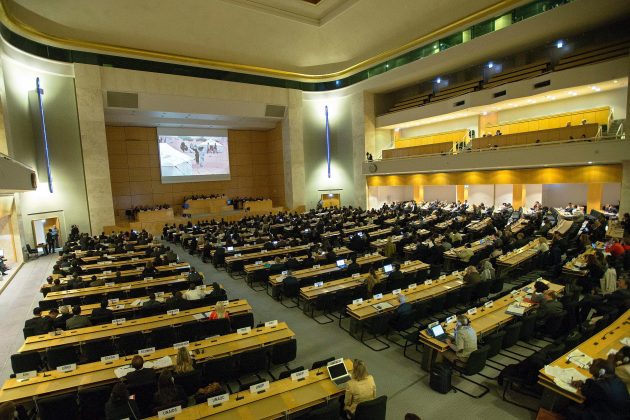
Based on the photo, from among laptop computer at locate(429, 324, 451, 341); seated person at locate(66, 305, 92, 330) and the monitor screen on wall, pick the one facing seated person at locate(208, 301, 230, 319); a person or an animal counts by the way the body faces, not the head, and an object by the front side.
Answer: the monitor screen on wall

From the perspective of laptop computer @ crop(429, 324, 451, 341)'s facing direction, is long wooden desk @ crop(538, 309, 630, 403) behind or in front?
in front

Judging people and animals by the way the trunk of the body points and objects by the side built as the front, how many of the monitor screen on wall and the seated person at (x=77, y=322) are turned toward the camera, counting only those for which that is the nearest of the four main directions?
1

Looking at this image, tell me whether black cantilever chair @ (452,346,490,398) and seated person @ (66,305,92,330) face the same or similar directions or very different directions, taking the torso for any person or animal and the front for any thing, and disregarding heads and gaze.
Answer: same or similar directions

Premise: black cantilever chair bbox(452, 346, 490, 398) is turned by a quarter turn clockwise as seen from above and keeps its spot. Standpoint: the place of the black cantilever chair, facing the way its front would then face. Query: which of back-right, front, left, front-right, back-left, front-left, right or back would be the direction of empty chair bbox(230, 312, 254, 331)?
back-left

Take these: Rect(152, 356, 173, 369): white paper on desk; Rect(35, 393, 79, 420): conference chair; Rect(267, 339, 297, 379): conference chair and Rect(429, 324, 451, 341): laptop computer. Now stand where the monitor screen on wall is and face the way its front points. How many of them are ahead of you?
4

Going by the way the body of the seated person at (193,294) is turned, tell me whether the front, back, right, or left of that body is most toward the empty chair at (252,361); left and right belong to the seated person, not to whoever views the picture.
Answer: back

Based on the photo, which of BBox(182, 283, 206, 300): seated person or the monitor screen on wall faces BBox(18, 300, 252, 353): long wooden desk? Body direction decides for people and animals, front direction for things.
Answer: the monitor screen on wall

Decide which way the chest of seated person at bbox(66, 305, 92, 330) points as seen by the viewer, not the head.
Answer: away from the camera

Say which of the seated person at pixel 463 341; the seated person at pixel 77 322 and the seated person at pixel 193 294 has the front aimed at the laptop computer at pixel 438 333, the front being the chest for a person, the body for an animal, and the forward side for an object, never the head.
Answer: the seated person at pixel 463 341

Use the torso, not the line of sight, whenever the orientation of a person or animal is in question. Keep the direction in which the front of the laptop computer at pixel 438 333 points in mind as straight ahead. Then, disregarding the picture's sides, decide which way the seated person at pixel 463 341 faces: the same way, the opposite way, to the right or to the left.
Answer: the opposite way

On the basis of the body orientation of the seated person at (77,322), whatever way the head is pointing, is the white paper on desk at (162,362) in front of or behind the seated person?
behind

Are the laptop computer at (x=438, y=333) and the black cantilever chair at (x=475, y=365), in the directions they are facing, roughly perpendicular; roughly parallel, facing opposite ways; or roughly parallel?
roughly parallel, facing opposite ways

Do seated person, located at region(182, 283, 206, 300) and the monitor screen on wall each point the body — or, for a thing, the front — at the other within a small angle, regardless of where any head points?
yes

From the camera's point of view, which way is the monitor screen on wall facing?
toward the camera

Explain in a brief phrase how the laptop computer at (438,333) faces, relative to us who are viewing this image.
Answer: facing the viewer and to the right of the viewer

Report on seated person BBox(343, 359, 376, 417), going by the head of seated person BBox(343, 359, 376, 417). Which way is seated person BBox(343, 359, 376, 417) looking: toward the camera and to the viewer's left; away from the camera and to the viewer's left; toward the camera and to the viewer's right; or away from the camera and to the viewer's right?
away from the camera and to the viewer's left

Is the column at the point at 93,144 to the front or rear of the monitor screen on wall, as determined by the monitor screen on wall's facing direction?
to the front

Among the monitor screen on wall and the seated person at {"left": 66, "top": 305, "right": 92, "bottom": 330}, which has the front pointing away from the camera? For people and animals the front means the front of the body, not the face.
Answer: the seated person

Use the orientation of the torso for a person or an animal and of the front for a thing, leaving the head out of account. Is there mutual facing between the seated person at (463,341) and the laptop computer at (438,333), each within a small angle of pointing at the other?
yes

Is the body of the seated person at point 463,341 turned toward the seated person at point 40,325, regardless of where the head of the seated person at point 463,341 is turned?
no

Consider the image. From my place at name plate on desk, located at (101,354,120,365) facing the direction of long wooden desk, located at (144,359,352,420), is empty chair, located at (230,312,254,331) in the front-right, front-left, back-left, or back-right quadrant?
front-left

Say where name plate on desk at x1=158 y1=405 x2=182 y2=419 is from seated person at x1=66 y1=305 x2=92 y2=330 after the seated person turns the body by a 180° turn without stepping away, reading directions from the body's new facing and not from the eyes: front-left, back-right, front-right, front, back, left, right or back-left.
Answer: front

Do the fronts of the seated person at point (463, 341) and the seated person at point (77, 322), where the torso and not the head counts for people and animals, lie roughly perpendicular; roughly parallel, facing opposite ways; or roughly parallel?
roughly parallel

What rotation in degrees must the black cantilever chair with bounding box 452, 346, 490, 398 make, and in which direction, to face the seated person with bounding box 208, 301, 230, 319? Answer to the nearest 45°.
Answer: approximately 45° to its left
